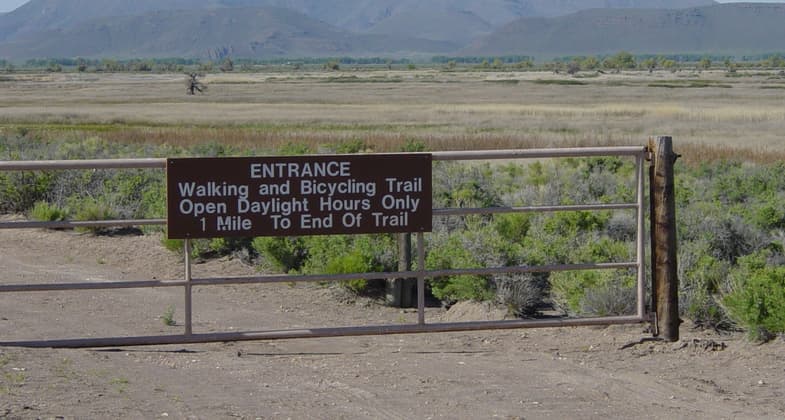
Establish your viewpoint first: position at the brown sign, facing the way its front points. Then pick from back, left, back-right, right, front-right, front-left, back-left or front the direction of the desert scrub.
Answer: back

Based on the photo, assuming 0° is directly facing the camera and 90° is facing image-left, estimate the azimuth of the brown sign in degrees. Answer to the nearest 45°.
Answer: approximately 0°

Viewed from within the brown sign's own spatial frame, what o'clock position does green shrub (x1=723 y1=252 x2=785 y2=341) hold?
The green shrub is roughly at 9 o'clock from the brown sign.

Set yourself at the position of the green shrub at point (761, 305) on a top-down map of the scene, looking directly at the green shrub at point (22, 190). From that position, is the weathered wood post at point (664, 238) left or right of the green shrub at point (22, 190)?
left

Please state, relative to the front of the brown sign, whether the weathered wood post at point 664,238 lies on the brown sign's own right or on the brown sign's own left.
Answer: on the brown sign's own left

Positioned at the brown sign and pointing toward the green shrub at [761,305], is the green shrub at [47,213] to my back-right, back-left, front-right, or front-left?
back-left

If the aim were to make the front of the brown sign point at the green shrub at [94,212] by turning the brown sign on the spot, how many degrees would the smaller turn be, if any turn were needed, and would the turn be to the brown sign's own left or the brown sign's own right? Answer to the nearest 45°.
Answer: approximately 180°

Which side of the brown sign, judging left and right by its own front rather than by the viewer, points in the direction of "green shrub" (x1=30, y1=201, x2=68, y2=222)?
back

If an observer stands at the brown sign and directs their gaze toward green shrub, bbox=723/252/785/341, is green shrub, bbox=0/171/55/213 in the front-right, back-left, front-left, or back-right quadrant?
back-left

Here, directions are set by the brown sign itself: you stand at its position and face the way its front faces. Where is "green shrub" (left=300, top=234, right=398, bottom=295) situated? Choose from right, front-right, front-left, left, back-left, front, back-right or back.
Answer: back
